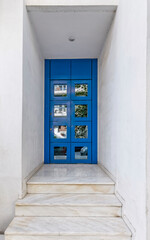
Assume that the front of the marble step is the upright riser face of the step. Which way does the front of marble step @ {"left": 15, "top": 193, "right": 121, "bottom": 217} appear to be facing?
toward the camera

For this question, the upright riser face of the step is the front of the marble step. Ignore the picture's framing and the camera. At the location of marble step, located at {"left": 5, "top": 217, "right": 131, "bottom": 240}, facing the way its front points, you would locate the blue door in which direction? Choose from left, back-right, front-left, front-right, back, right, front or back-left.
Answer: back

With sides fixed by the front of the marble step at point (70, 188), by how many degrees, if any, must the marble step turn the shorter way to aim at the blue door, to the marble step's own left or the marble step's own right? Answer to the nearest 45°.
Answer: approximately 180°

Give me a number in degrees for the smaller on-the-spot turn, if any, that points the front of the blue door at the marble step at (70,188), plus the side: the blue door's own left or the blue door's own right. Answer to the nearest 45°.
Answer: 0° — it already faces it

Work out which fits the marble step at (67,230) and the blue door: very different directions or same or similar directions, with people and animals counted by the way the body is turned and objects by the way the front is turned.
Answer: same or similar directions

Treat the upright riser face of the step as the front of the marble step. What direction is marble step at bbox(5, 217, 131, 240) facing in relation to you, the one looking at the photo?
facing the viewer

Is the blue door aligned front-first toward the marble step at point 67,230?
yes

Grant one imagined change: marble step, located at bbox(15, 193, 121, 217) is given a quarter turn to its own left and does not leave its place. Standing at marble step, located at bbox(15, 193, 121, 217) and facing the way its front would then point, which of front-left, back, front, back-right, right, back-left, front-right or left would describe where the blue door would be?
left

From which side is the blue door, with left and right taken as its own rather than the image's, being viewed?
front

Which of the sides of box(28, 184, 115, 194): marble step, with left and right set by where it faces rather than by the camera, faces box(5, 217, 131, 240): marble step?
front
